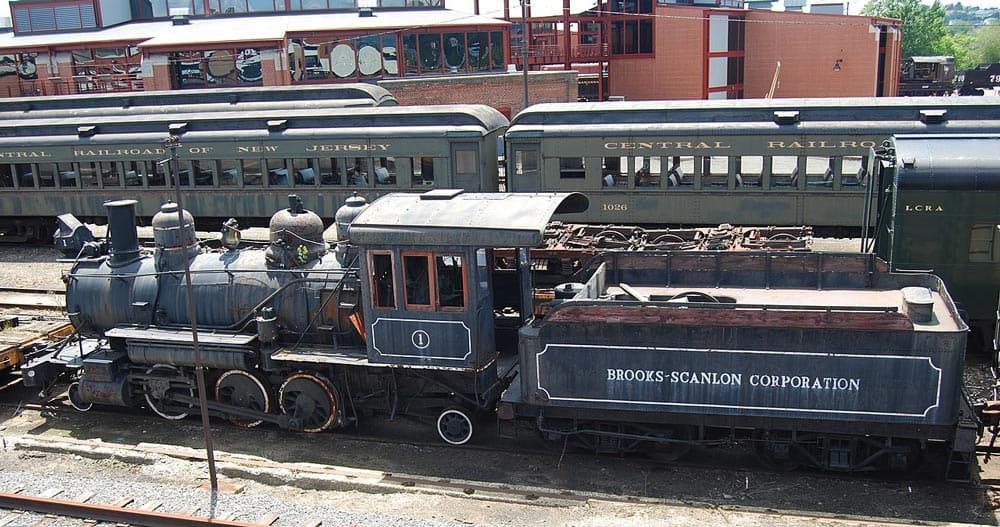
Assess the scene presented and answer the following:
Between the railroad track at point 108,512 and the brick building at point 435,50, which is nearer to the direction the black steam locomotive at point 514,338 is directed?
the railroad track

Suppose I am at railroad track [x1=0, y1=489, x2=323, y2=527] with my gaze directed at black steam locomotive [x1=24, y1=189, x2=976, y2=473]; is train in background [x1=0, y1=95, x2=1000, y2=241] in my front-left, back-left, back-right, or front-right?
front-left

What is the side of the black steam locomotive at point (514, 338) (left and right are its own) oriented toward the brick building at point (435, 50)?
right

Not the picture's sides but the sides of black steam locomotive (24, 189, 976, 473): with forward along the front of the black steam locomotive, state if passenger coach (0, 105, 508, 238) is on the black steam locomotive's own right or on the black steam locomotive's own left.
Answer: on the black steam locomotive's own right

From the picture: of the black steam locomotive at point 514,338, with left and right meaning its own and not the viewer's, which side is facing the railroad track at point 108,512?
front

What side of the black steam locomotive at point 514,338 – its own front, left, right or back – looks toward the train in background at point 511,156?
right

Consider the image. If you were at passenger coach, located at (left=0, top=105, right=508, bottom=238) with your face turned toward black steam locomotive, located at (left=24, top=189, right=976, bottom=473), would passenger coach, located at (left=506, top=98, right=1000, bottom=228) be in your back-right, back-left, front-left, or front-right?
front-left

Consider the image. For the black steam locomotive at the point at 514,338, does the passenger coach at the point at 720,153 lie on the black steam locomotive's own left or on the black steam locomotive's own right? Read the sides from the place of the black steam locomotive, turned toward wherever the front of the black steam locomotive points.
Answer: on the black steam locomotive's own right

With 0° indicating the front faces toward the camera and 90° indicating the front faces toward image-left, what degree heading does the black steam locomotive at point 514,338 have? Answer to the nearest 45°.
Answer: approximately 90°

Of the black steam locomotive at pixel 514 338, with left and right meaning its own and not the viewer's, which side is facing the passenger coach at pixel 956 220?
back

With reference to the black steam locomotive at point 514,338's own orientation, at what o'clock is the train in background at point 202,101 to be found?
The train in background is roughly at 2 o'clock from the black steam locomotive.
